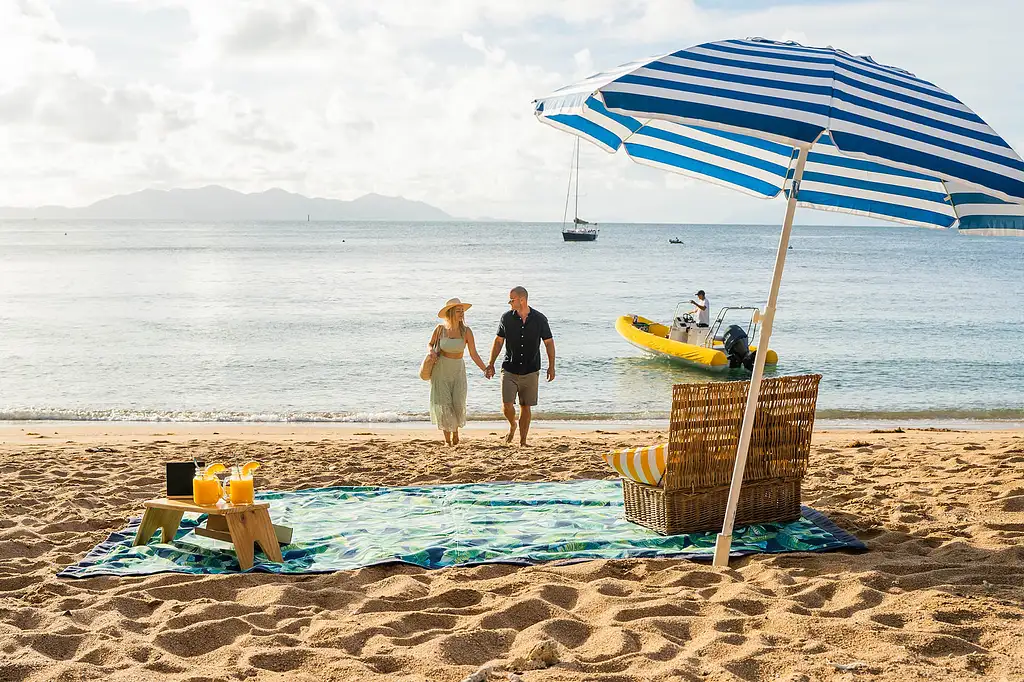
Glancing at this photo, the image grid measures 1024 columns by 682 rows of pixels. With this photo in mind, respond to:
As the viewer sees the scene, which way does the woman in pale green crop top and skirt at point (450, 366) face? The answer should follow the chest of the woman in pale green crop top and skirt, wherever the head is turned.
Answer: toward the camera

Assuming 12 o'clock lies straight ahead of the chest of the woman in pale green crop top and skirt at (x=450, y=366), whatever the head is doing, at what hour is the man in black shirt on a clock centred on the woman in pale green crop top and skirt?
The man in black shirt is roughly at 9 o'clock from the woman in pale green crop top and skirt.

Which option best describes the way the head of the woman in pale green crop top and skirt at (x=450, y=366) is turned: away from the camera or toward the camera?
toward the camera

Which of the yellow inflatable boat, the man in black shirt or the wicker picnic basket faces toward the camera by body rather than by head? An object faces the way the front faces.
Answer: the man in black shirt

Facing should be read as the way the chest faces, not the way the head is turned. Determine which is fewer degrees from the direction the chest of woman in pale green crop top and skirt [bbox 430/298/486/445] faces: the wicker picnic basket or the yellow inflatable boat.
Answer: the wicker picnic basket

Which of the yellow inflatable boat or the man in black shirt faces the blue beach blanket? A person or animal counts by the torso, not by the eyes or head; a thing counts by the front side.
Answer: the man in black shirt

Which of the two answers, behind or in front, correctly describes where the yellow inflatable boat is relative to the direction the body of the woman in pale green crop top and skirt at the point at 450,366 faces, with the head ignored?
behind

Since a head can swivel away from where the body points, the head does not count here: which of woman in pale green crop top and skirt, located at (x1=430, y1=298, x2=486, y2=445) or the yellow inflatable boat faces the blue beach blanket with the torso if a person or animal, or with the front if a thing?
the woman in pale green crop top and skirt

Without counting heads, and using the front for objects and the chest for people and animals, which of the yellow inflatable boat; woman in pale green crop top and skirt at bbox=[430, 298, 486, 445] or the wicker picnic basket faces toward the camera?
the woman in pale green crop top and skirt

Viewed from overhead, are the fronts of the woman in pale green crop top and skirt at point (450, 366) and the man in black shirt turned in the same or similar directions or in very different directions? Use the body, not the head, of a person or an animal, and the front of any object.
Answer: same or similar directions

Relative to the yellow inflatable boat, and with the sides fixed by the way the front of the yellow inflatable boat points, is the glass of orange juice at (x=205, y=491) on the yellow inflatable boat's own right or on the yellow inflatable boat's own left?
on the yellow inflatable boat's own left

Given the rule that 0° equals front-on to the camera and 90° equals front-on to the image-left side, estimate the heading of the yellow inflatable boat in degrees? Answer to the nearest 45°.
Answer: approximately 135°
